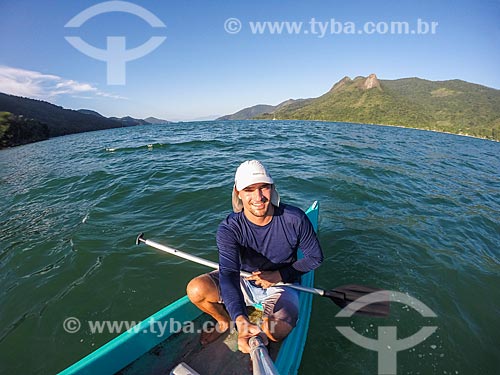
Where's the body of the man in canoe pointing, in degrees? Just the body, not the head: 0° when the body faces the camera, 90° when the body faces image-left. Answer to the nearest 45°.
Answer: approximately 0°
